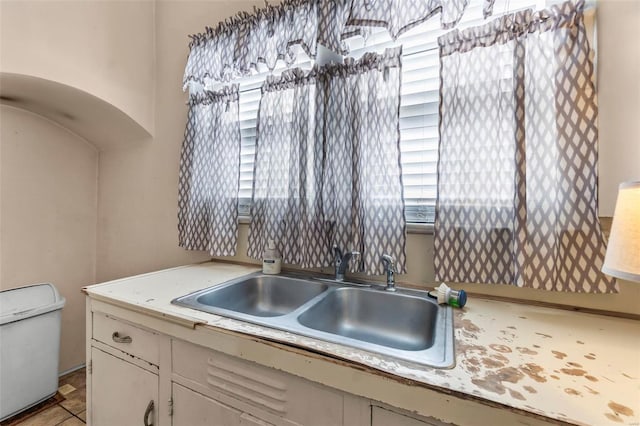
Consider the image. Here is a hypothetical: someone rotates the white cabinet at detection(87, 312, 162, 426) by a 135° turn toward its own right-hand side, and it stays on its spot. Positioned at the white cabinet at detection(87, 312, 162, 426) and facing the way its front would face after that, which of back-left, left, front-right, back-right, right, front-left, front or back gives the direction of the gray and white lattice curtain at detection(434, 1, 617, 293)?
back-right

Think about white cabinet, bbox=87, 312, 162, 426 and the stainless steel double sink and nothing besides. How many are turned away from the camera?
0

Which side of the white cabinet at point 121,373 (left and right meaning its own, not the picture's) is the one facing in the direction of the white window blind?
left

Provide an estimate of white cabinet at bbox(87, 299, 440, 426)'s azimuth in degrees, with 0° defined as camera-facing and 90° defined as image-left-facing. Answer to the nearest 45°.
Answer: approximately 45°

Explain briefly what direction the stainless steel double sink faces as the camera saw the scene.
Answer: facing the viewer and to the left of the viewer

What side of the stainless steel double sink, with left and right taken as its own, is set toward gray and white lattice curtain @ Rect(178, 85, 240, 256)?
right

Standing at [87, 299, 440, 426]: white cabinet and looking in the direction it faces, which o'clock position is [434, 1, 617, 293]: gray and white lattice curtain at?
The gray and white lattice curtain is roughly at 8 o'clock from the white cabinet.
